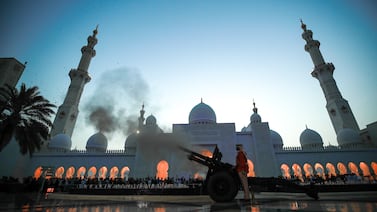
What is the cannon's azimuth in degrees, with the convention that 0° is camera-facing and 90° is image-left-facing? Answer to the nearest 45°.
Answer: approximately 90°

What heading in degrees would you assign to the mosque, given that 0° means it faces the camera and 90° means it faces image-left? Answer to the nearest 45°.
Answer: approximately 0°

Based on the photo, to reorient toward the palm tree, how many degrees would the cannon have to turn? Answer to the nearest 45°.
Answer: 0° — it already faces it

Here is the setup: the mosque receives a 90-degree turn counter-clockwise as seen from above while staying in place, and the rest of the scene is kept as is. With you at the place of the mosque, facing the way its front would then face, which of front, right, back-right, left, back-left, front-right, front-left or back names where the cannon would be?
right
